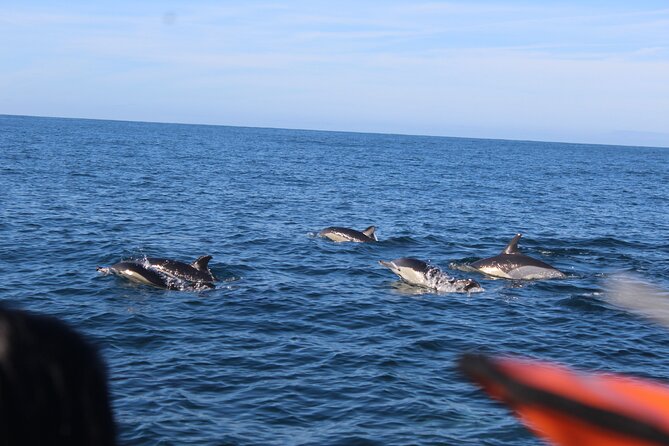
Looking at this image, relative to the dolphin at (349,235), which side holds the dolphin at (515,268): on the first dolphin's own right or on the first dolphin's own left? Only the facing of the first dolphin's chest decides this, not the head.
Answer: on the first dolphin's own left

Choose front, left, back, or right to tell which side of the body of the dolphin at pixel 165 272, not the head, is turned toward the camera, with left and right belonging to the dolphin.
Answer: left

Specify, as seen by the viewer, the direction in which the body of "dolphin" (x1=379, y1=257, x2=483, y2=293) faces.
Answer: to the viewer's left

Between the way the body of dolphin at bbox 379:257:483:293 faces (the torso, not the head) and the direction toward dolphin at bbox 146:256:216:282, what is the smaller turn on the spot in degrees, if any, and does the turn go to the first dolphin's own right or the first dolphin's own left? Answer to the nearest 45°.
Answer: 0° — it already faces it

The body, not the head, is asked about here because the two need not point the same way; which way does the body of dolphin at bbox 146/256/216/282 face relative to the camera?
to the viewer's left

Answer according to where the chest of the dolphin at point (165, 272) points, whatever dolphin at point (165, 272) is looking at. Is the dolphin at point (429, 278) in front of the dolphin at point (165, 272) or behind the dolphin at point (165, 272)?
behind

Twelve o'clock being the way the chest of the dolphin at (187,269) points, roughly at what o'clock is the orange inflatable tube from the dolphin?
The orange inflatable tube is roughly at 9 o'clock from the dolphin.

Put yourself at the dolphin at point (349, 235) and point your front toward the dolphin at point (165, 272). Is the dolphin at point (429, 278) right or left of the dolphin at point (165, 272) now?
left

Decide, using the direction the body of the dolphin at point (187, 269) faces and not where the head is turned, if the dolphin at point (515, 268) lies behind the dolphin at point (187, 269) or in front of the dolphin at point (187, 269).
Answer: behind

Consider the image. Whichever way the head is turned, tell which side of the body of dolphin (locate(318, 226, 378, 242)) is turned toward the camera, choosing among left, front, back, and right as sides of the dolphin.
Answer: left

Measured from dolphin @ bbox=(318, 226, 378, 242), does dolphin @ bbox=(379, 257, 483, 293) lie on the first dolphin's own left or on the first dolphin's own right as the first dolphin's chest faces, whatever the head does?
on the first dolphin's own left

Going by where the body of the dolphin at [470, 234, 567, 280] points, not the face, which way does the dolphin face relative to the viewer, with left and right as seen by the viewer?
facing to the left of the viewer

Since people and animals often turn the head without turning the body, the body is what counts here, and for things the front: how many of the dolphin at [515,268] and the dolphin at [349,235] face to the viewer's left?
2
